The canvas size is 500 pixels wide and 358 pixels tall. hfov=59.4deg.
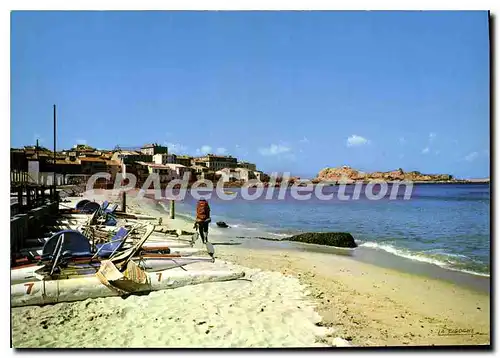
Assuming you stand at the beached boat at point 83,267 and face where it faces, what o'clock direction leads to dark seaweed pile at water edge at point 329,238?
The dark seaweed pile at water edge is roughly at 12 o'clock from the beached boat.

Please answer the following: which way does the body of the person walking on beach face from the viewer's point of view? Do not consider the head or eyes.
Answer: away from the camera

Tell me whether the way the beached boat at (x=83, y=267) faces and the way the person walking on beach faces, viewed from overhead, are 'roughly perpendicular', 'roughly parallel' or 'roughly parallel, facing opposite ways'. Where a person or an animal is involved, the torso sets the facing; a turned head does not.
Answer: roughly perpendicular

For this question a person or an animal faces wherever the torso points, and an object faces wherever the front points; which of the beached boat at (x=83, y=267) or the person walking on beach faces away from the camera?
the person walking on beach

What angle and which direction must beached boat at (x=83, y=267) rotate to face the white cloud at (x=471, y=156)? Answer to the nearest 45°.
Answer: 0° — it already faces it

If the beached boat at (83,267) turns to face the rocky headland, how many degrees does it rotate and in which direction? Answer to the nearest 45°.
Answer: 0° — it already faces it

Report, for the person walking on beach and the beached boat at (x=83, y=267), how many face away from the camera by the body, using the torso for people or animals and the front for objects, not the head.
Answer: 1

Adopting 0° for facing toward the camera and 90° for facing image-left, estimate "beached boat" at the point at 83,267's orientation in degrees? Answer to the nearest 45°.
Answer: approximately 270°
